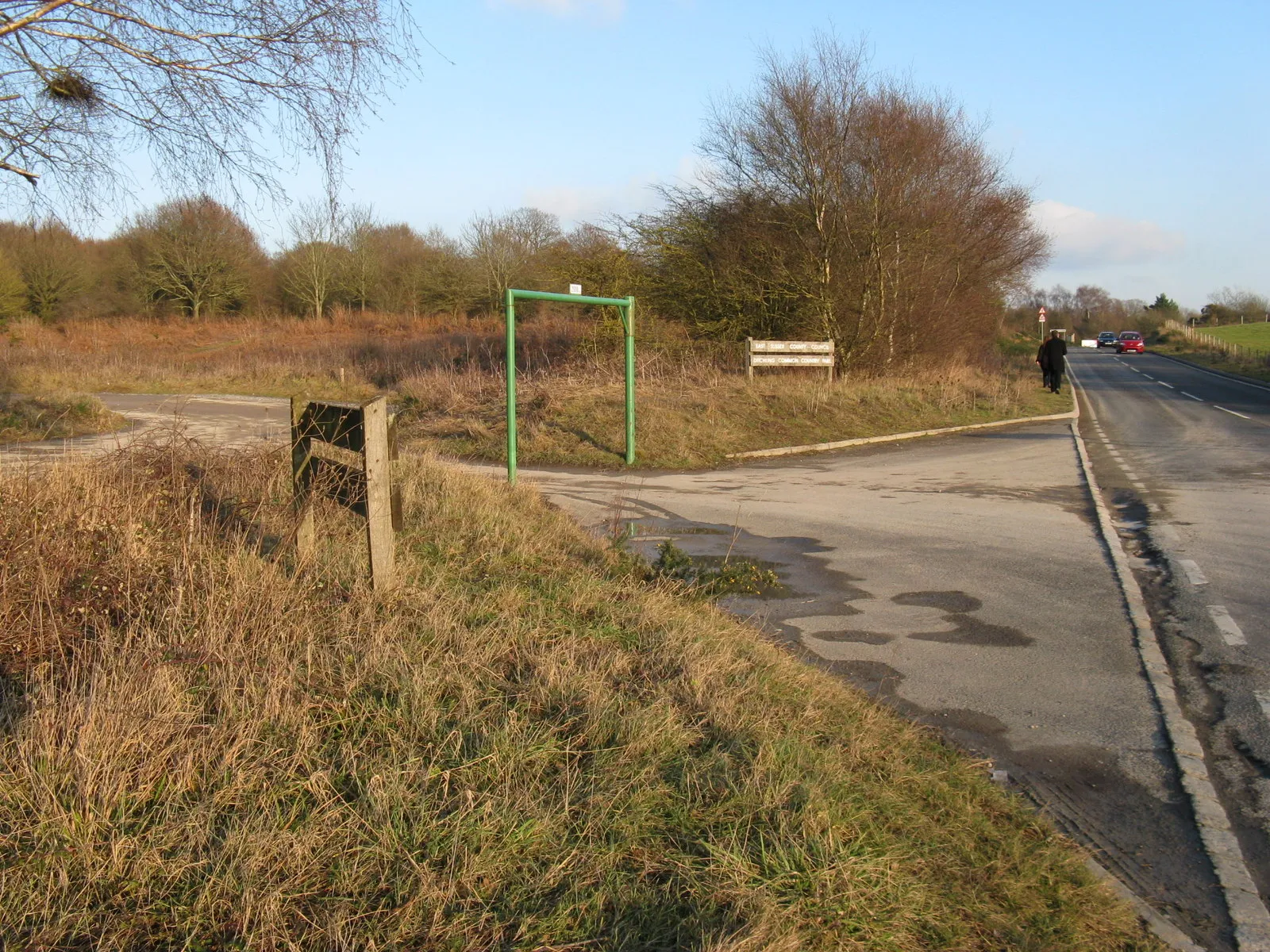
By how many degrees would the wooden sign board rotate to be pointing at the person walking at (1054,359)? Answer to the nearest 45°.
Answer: approximately 135° to its left

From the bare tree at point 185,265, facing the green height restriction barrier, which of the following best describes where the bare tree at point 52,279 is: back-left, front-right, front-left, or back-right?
back-right

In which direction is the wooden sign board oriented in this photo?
toward the camera

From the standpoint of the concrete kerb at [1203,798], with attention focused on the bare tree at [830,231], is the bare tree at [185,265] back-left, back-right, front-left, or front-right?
front-left

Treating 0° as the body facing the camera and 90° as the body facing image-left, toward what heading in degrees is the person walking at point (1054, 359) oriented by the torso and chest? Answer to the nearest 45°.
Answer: approximately 180°

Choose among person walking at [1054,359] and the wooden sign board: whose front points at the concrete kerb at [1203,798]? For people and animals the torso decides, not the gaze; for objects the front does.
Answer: the wooden sign board

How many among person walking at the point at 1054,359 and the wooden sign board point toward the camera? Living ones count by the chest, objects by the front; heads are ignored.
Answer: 1

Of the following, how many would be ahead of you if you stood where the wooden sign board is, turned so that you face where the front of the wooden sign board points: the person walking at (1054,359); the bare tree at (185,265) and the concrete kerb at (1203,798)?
1

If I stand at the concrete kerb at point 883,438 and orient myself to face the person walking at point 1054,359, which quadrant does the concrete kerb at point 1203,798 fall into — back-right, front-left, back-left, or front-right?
back-right

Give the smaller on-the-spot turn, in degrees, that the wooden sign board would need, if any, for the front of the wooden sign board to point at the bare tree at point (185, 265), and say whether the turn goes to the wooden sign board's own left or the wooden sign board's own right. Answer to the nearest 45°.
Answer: approximately 135° to the wooden sign board's own right

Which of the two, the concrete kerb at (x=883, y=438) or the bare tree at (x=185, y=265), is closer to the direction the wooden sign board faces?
the concrete kerb

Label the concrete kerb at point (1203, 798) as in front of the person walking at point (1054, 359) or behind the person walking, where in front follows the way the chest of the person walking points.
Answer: behind

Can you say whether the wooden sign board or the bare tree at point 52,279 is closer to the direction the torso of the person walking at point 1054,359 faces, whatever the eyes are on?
the bare tree

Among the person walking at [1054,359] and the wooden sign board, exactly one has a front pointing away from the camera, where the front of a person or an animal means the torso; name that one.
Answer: the person walking

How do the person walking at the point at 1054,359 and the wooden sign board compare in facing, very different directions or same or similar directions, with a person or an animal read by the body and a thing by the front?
very different directions

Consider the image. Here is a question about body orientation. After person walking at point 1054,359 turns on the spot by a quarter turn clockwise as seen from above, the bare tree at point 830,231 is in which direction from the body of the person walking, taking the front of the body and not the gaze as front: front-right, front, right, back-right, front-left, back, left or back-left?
back-right

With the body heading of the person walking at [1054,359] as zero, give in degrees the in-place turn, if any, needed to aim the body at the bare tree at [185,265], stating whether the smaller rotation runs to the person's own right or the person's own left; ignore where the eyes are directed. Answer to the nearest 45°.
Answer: approximately 90° to the person's own left
